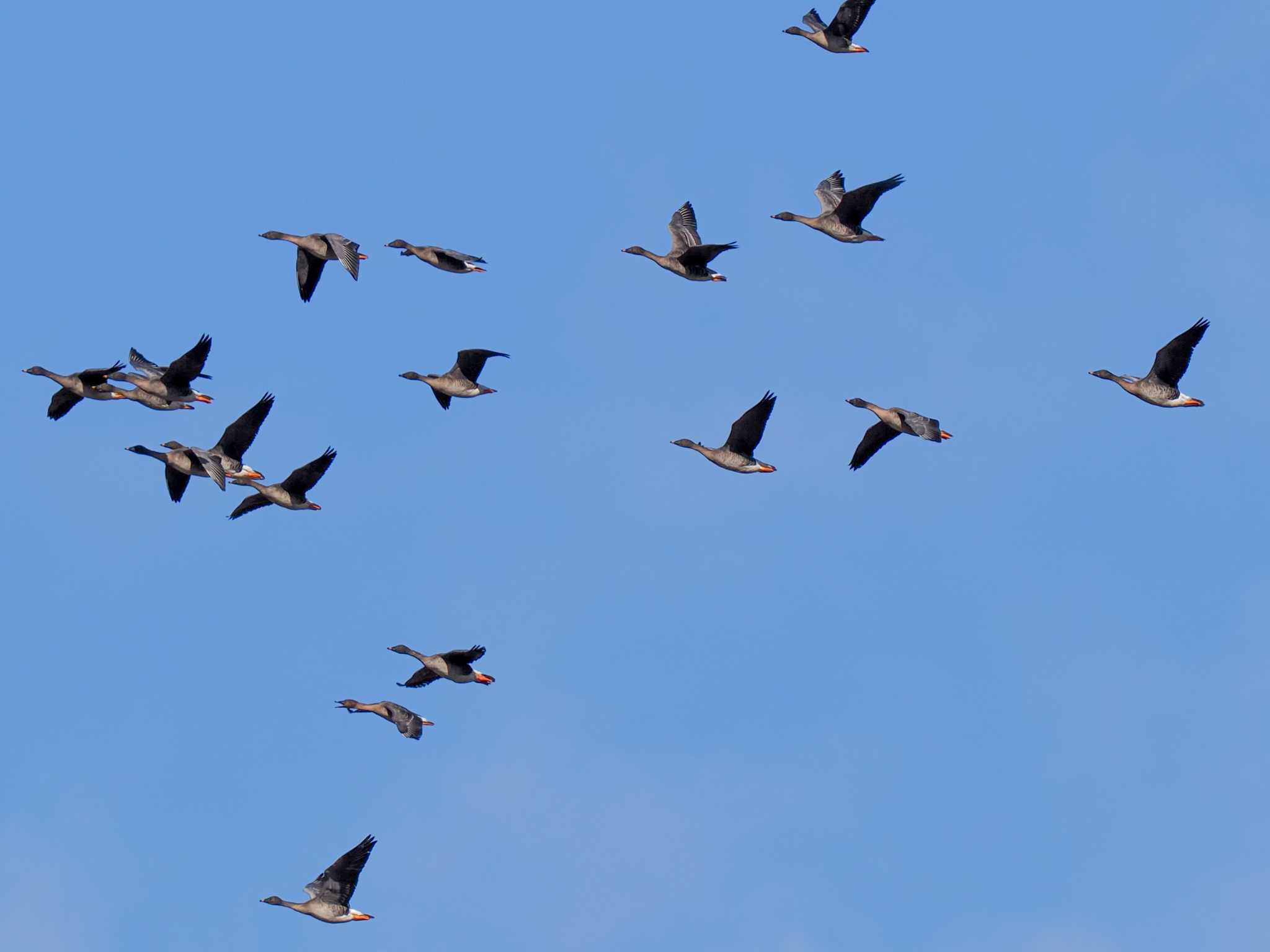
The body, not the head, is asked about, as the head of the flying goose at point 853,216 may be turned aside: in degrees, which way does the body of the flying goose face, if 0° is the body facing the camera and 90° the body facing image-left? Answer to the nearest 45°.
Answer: approximately 90°

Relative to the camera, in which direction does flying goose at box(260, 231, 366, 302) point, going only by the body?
to the viewer's left

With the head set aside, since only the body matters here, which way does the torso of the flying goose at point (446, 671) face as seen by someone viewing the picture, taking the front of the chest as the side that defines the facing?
to the viewer's left

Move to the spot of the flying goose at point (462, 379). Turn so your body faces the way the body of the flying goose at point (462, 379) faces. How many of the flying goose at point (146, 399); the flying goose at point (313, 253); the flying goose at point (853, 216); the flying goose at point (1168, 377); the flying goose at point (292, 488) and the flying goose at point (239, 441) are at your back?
2

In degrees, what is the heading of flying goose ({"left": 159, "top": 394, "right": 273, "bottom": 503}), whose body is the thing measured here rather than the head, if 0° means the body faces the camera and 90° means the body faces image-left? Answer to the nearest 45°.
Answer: approximately 90°

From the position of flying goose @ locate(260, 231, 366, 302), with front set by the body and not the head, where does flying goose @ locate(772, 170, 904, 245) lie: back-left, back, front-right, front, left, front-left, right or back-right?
back

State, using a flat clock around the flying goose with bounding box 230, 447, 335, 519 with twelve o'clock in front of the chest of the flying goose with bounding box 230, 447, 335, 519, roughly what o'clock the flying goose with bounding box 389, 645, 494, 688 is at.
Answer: the flying goose with bounding box 389, 645, 494, 688 is roughly at 7 o'clock from the flying goose with bounding box 230, 447, 335, 519.

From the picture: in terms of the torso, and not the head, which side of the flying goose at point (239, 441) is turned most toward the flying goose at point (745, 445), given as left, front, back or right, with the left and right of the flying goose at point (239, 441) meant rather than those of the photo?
back

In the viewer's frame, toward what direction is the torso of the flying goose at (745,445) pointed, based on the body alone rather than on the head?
to the viewer's left

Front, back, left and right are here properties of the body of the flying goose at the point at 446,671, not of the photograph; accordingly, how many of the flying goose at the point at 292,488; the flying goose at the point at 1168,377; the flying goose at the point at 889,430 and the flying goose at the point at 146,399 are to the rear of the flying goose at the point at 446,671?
2

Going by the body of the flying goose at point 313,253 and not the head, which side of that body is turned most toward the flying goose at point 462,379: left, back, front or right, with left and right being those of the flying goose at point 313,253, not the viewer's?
back

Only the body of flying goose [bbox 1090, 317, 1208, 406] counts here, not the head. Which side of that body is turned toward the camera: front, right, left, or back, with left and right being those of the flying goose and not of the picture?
left

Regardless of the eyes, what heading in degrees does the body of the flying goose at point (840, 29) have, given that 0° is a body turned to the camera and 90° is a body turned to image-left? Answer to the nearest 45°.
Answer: approximately 90°

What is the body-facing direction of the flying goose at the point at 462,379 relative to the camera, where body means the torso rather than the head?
to the viewer's left
